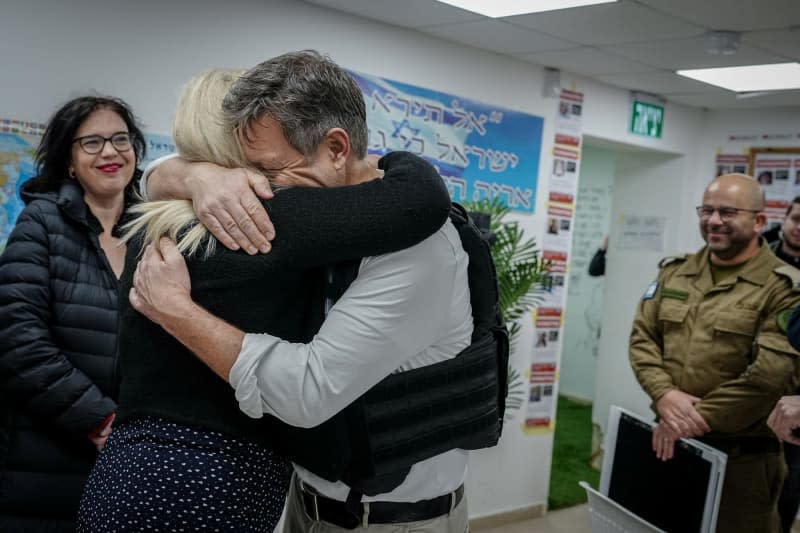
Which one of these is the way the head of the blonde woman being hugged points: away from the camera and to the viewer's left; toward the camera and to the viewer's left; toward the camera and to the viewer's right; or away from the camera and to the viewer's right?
away from the camera and to the viewer's right

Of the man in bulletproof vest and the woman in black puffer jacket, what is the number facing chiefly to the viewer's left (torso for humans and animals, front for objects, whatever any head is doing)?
1

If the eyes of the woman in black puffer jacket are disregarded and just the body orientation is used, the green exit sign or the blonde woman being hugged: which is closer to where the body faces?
the blonde woman being hugged

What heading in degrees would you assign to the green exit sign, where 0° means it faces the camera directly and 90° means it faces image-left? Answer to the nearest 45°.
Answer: approximately 315°

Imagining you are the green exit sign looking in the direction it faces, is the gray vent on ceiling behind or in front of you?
in front

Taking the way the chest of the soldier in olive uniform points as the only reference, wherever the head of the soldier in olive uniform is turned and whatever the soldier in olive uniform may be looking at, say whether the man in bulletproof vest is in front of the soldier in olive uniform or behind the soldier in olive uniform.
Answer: in front

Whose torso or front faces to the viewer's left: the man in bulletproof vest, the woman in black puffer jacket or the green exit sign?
the man in bulletproof vest

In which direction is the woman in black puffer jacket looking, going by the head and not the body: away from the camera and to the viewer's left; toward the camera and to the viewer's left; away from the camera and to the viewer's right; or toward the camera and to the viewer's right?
toward the camera and to the viewer's right

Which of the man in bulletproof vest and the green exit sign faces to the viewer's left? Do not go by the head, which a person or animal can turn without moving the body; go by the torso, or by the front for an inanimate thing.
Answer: the man in bulletproof vest

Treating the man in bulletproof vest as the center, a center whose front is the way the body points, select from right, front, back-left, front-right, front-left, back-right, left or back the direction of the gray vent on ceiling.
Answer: back-right

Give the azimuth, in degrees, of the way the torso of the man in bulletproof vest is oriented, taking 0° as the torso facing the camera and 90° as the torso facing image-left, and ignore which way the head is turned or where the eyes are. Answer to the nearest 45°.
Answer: approximately 90°

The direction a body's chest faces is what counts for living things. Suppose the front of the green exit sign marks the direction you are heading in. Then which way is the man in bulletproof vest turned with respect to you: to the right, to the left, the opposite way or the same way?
to the right

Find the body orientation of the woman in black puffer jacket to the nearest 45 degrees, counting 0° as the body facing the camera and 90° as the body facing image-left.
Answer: approximately 315°
